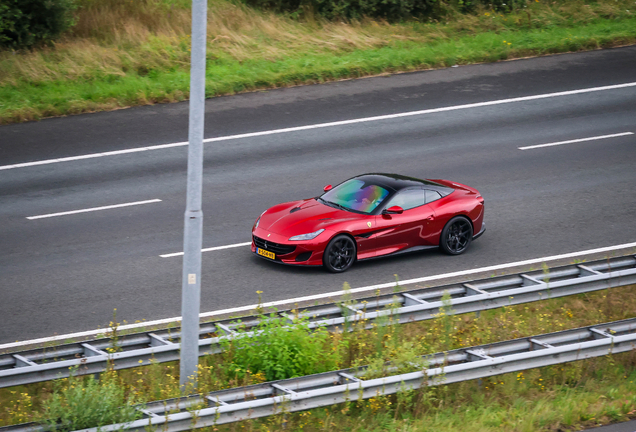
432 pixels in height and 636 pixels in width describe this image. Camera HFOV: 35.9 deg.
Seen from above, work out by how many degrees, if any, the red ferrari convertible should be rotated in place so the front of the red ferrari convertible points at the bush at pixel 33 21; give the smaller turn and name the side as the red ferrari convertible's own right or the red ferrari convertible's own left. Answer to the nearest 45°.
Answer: approximately 90° to the red ferrari convertible's own right

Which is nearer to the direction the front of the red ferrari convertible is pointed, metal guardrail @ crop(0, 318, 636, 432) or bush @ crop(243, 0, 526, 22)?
the metal guardrail

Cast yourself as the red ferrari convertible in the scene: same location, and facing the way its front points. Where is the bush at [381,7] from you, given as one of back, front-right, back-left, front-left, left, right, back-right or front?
back-right

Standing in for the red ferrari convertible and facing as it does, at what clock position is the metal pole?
The metal pole is roughly at 11 o'clock from the red ferrari convertible.

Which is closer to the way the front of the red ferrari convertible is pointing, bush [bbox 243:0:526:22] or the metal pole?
the metal pole

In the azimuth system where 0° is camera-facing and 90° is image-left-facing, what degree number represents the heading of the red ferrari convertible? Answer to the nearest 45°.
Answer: approximately 45°

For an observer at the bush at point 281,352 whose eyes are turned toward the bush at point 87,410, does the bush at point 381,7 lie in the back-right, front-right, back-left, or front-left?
back-right

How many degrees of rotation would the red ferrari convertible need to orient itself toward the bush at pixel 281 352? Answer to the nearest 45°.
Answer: approximately 45° to its left

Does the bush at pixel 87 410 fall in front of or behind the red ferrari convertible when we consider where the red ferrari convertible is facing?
in front

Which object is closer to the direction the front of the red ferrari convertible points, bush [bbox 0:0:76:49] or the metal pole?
the metal pole

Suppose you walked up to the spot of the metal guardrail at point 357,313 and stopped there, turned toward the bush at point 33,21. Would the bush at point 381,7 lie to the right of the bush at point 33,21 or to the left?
right
